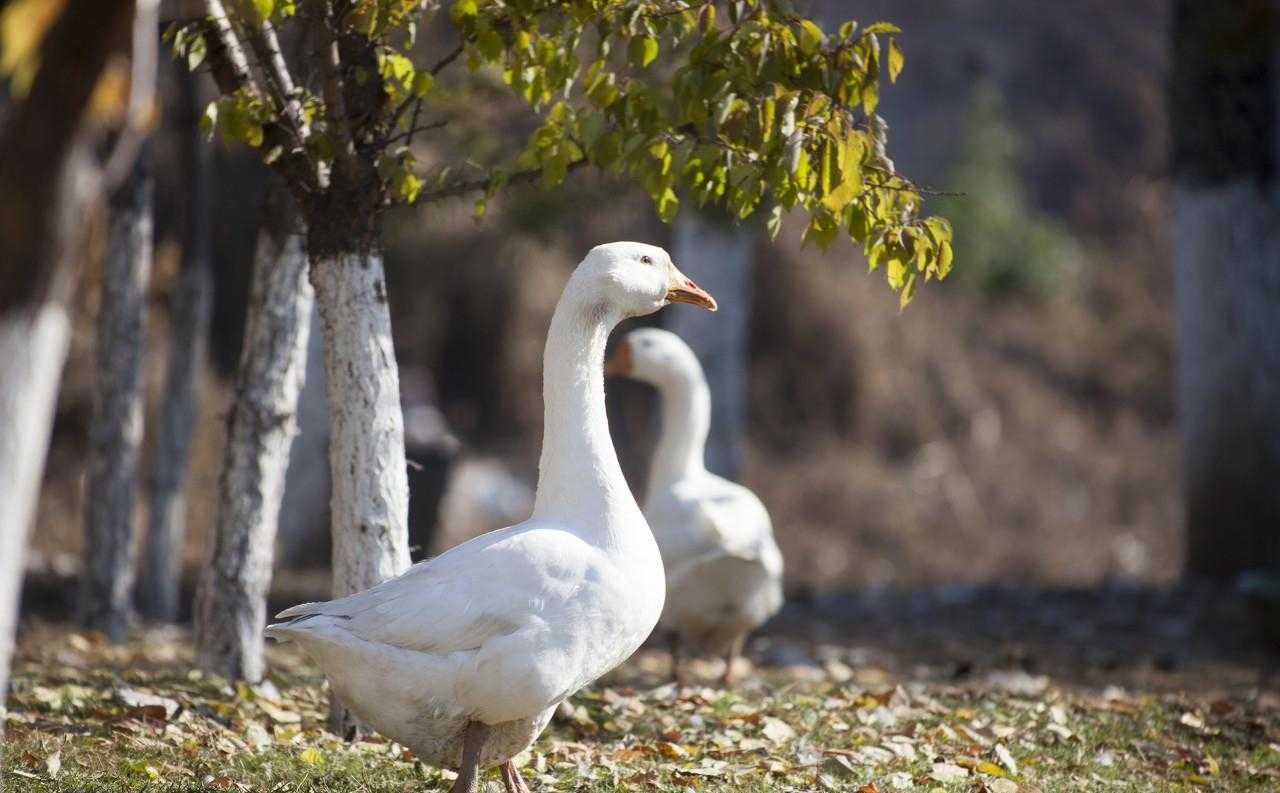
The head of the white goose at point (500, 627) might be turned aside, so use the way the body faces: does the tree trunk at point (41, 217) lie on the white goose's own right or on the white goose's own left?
on the white goose's own right

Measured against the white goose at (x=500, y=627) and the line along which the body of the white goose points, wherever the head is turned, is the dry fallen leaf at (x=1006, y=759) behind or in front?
in front

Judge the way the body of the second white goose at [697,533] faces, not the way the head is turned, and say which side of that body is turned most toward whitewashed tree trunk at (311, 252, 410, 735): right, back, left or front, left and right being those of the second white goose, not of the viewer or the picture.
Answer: front

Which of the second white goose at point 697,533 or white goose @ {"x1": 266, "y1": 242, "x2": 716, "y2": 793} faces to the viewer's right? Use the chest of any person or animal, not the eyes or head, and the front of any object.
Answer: the white goose

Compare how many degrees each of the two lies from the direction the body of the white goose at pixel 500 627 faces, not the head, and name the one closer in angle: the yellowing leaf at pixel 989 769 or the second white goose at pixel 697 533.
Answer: the yellowing leaf

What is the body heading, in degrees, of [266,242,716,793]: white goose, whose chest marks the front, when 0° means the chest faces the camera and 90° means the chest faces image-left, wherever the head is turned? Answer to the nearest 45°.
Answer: approximately 270°

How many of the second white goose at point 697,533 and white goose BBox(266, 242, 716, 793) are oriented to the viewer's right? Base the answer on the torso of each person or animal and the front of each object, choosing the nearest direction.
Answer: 1

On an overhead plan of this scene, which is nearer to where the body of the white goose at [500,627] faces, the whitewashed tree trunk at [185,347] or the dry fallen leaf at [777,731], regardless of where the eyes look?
the dry fallen leaf
